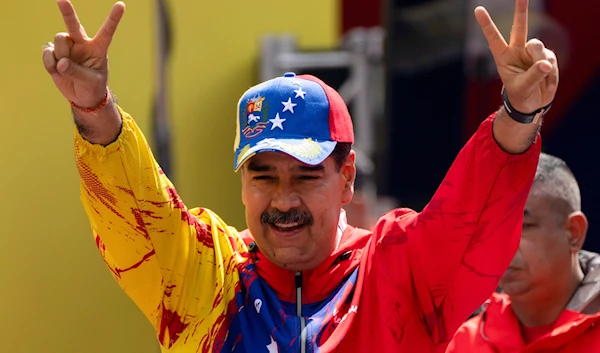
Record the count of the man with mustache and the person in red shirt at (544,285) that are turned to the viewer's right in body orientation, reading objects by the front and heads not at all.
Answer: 0

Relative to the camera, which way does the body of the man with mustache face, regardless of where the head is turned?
toward the camera

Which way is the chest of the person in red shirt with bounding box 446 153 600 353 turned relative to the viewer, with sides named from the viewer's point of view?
facing the viewer and to the left of the viewer

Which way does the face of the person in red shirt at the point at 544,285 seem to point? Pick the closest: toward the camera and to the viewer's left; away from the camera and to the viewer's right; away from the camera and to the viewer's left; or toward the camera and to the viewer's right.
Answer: toward the camera and to the viewer's left

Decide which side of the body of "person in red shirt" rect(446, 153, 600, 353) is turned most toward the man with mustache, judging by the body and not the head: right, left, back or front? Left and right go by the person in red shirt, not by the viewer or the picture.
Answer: front

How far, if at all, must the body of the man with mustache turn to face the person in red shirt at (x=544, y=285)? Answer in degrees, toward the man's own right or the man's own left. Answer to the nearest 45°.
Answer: approximately 135° to the man's own left
